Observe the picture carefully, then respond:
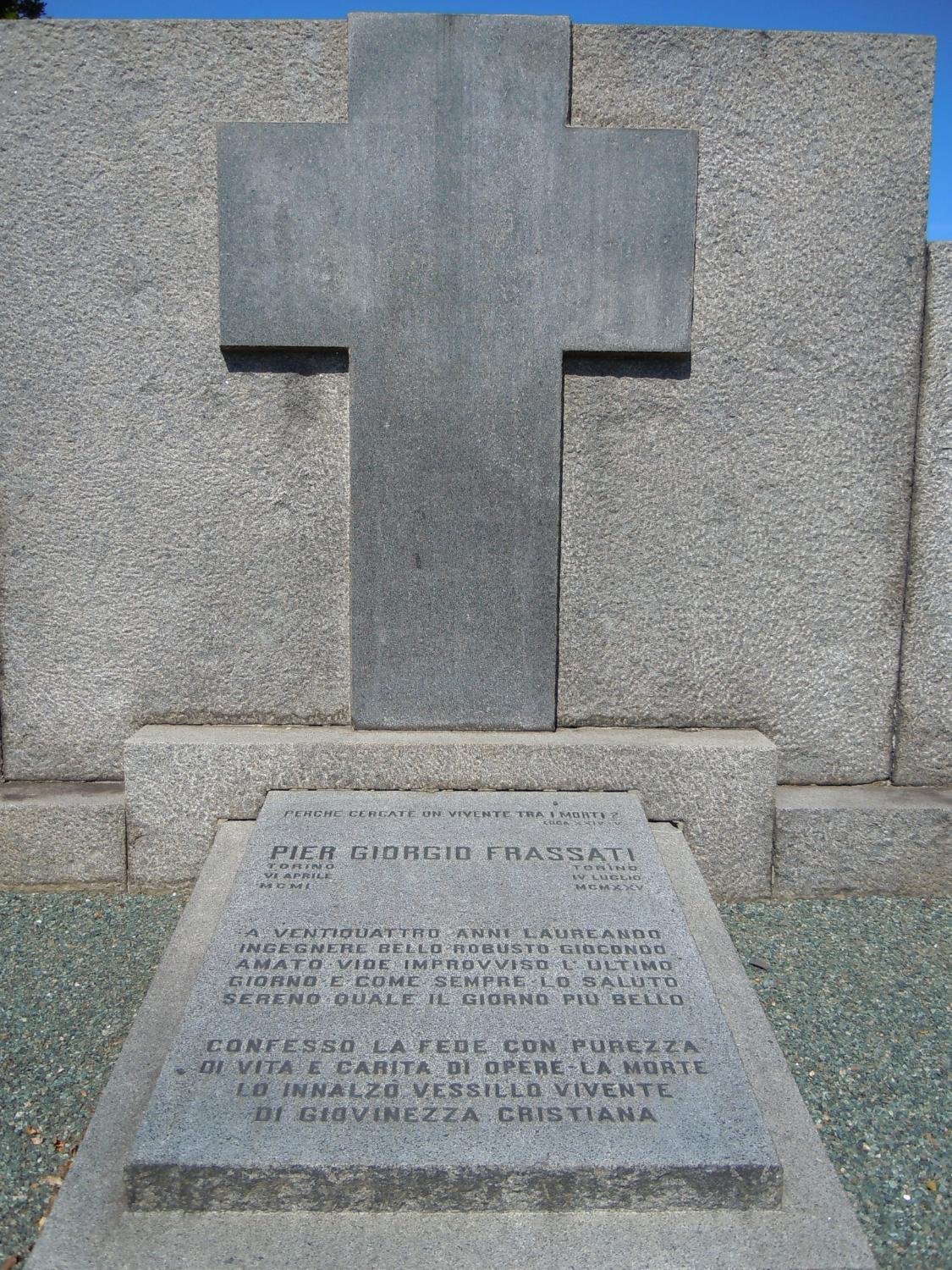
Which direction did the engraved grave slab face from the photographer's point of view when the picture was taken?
facing the viewer

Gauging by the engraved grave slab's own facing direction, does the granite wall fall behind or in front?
behind
